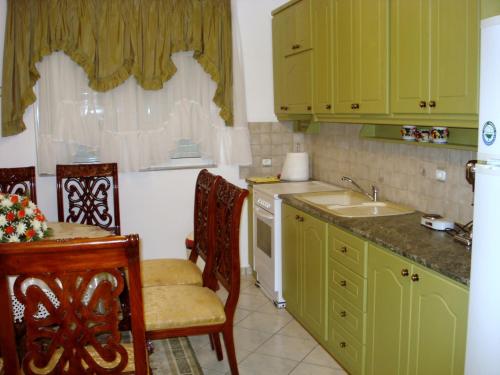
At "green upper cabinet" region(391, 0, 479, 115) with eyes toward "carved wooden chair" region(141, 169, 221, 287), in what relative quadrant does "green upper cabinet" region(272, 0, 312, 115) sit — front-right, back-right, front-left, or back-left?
front-right

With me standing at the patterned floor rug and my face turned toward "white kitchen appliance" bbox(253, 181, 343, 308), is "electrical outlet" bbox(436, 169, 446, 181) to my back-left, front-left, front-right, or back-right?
front-right

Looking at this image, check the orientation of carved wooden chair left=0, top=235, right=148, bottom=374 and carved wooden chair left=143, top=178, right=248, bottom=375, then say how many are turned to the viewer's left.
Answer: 1

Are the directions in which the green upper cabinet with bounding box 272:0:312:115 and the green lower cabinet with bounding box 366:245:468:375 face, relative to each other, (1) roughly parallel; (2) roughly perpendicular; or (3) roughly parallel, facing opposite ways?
roughly parallel

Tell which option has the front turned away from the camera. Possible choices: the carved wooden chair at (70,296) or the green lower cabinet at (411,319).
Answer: the carved wooden chair

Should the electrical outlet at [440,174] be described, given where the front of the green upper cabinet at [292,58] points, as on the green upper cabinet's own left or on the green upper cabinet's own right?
on the green upper cabinet's own left

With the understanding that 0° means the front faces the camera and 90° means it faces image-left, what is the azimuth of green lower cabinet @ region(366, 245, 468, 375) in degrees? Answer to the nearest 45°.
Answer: approximately 45°

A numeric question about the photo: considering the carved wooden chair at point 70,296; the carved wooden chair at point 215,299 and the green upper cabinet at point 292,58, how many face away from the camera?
1

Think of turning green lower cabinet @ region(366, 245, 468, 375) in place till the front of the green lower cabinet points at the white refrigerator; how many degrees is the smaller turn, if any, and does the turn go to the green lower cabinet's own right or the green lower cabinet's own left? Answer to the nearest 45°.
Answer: approximately 45° to the green lower cabinet's own left

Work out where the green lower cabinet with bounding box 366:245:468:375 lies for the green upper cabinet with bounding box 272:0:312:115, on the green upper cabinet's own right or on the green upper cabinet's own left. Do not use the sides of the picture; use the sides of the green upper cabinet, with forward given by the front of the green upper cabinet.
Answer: on the green upper cabinet's own left

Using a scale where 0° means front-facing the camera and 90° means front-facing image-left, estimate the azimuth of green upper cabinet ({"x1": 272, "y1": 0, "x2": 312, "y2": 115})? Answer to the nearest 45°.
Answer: approximately 45°

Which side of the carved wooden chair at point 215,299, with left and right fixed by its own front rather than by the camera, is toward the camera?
left

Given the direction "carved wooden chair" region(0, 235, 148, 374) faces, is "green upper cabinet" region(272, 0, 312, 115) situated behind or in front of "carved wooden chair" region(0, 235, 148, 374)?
in front

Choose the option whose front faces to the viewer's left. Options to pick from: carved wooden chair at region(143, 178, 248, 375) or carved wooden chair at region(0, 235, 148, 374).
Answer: carved wooden chair at region(143, 178, 248, 375)

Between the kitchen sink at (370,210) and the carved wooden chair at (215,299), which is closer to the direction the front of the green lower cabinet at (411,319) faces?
the carved wooden chair

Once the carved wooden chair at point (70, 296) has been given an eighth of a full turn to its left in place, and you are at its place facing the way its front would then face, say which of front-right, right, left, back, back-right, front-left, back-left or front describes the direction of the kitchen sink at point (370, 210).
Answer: right
